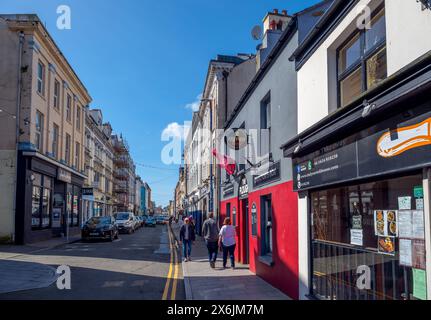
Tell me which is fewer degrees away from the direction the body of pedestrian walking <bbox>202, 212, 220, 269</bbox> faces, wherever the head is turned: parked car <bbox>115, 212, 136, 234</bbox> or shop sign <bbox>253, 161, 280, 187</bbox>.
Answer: the parked car

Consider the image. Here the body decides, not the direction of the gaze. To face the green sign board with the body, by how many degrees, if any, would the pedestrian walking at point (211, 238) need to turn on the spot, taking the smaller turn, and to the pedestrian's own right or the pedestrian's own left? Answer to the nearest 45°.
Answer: approximately 180°

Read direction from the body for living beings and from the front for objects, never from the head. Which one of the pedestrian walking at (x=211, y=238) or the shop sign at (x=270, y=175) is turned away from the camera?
the pedestrian walking

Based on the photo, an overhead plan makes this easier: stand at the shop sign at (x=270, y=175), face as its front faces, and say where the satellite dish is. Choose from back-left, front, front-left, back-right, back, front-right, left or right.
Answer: back-right

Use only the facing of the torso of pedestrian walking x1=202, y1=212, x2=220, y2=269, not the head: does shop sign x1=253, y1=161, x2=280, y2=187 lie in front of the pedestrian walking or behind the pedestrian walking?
behind

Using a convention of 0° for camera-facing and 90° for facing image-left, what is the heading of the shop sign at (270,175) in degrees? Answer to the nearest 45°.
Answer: approximately 45°

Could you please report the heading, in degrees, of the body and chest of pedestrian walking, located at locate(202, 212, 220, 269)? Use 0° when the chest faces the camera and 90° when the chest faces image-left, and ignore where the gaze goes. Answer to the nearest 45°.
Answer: approximately 180°

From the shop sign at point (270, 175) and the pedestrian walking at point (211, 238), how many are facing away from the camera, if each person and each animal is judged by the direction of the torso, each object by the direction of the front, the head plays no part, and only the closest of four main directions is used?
1
